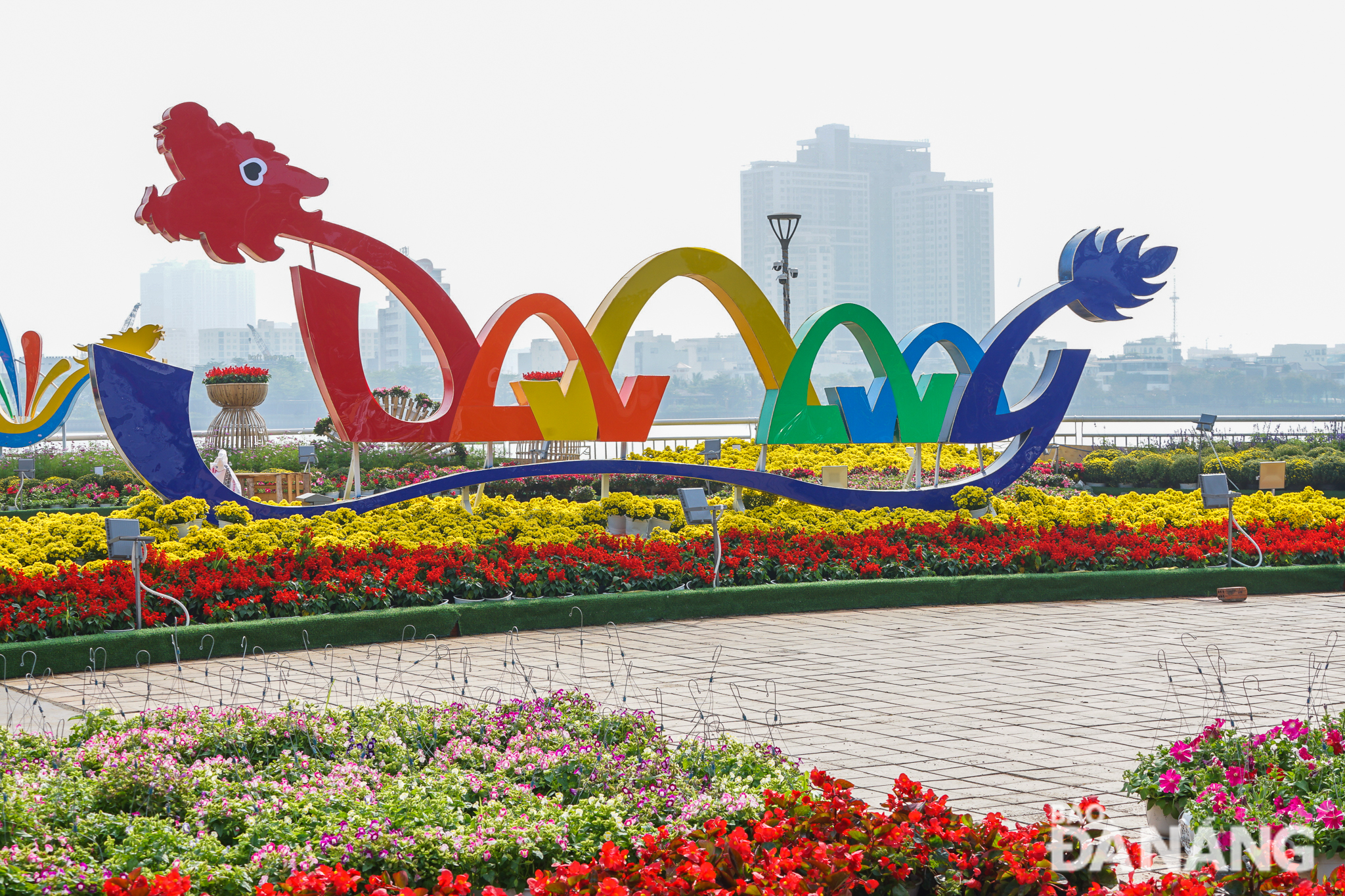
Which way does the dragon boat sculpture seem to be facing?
to the viewer's left

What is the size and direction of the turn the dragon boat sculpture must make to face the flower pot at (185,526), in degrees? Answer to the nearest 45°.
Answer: approximately 45° to its left

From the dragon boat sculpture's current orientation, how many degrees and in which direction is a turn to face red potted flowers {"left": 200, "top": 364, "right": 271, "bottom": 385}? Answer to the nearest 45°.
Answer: approximately 45° to its right

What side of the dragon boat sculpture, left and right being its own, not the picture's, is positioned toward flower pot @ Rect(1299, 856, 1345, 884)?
left

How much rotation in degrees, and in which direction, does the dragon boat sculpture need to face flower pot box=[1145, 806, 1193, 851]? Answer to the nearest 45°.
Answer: approximately 90° to its left

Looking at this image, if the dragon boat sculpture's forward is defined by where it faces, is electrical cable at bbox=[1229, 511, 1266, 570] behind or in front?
behind

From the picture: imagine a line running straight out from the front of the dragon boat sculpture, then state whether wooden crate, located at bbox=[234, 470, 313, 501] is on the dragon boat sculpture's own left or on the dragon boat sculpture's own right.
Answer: on the dragon boat sculpture's own right

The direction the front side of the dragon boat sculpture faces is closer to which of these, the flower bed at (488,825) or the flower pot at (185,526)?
the flower pot

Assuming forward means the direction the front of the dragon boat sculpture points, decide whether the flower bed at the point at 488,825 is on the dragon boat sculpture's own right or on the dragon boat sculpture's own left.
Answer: on the dragon boat sculpture's own left

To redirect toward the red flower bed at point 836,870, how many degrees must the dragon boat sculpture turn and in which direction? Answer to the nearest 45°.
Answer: approximately 90° to its left
